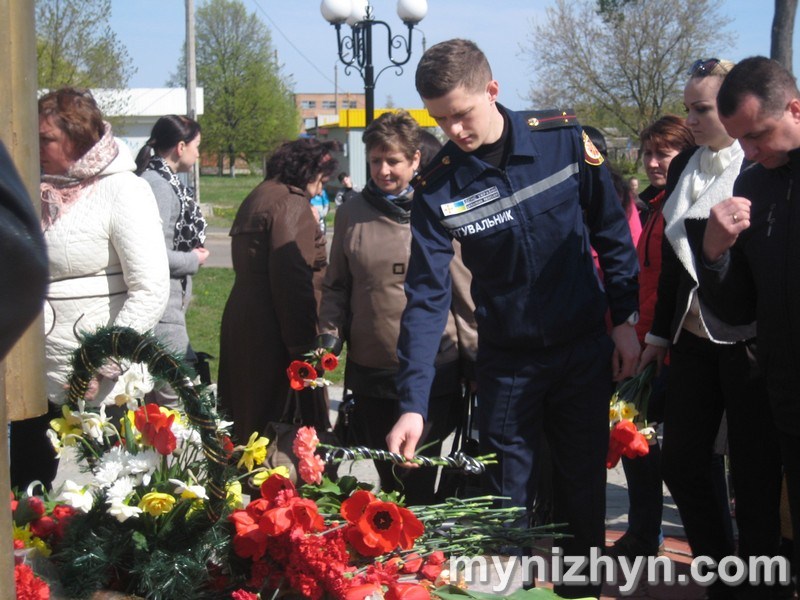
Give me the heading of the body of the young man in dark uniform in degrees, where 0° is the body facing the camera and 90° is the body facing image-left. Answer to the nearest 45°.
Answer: approximately 45°

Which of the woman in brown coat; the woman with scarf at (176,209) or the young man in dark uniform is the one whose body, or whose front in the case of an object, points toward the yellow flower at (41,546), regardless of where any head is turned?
the young man in dark uniform

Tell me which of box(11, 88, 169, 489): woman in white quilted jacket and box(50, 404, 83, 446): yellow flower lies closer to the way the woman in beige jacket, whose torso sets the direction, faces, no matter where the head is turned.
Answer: the yellow flower

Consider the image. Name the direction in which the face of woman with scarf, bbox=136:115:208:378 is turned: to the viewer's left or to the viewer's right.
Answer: to the viewer's right

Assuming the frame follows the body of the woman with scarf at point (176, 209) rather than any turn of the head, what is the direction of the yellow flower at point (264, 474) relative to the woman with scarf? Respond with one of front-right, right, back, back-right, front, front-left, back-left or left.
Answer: right

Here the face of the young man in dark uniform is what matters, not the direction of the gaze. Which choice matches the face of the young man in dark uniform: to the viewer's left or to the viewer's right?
to the viewer's left

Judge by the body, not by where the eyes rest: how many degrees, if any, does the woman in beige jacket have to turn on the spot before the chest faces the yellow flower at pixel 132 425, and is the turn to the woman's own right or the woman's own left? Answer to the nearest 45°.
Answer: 0° — they already face it

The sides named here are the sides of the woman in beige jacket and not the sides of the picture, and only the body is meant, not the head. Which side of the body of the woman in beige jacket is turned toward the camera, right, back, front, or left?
front

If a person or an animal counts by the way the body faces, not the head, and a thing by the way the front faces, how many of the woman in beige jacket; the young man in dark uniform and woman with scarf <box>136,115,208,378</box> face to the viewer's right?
1

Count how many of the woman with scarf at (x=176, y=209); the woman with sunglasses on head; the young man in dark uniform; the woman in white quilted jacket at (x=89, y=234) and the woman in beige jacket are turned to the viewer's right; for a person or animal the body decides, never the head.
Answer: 1

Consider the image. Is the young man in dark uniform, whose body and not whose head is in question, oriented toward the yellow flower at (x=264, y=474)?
yes

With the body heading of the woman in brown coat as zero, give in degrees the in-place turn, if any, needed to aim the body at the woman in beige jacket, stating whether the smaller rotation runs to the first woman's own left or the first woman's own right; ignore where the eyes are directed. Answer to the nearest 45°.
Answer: approximately 90° to the first woman's own right

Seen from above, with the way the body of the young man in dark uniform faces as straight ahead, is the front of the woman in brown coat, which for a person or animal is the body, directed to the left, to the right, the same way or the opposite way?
the opposite way

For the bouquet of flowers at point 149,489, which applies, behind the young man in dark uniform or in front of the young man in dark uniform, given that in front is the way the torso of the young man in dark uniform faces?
in front
